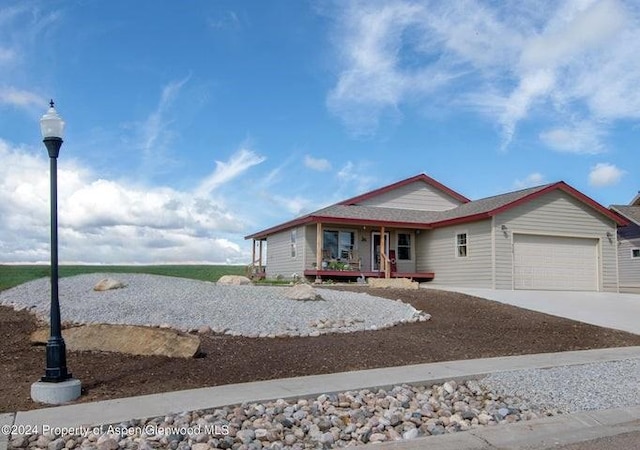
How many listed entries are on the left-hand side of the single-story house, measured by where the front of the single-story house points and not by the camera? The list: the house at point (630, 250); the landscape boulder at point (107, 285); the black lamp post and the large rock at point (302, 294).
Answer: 1

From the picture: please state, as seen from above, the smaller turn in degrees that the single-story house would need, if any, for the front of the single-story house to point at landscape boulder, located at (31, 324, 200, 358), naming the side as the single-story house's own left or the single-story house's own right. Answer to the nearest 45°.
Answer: approximately 45° to the single-story house's own right

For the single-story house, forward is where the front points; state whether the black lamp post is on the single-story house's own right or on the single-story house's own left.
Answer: on the single-story house's own right

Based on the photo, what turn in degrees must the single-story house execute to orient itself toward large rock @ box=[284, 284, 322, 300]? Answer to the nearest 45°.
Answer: approximately 45° to its right

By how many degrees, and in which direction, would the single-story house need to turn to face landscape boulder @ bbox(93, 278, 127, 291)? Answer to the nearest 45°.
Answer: approximately 90° to its right

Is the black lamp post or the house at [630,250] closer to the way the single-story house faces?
the black lamp post

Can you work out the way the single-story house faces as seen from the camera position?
facing the viewer and to the right of the viewer

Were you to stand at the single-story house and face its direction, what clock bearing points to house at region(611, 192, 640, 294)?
The house is roughly at 9 o'clock from the single-story house.

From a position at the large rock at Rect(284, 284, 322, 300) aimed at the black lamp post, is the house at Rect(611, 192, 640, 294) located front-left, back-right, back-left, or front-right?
back-left

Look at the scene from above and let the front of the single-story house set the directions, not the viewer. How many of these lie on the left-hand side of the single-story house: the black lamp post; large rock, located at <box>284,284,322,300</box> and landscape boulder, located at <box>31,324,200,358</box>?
0

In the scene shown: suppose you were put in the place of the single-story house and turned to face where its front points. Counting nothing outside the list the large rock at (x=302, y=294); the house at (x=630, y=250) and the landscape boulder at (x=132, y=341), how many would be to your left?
1
